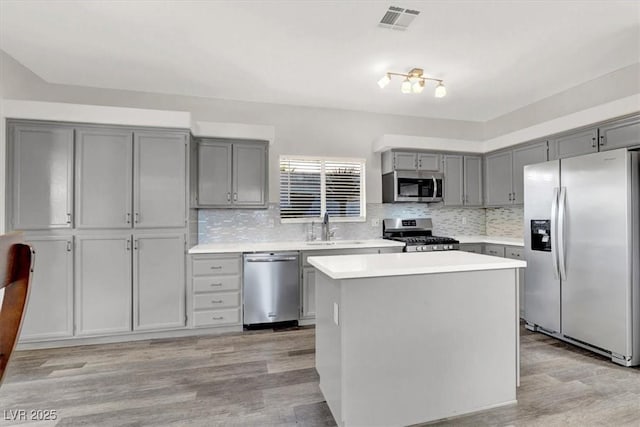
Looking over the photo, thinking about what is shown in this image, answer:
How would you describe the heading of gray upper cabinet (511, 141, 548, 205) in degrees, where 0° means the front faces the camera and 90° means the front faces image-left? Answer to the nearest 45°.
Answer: approximately 45°

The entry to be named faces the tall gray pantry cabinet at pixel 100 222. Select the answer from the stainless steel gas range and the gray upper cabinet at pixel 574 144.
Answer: the gray upper cabinet

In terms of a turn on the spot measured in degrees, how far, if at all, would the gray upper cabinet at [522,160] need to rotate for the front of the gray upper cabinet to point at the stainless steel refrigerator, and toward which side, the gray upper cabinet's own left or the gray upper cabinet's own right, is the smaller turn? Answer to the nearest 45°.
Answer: approximately 90° to the gray upper cabinet's own left

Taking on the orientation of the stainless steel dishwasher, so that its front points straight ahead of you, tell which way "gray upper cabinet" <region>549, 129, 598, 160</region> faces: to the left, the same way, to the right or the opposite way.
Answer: to the right

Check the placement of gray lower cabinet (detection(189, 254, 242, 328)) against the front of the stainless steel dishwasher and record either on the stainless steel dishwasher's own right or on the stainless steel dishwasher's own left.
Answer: on the stainless steel dishwasher's own right

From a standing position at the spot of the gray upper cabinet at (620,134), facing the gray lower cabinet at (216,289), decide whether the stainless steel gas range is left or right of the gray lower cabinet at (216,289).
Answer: right

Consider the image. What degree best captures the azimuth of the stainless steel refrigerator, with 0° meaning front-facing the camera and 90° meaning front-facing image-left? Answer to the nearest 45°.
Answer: approximately 45°
